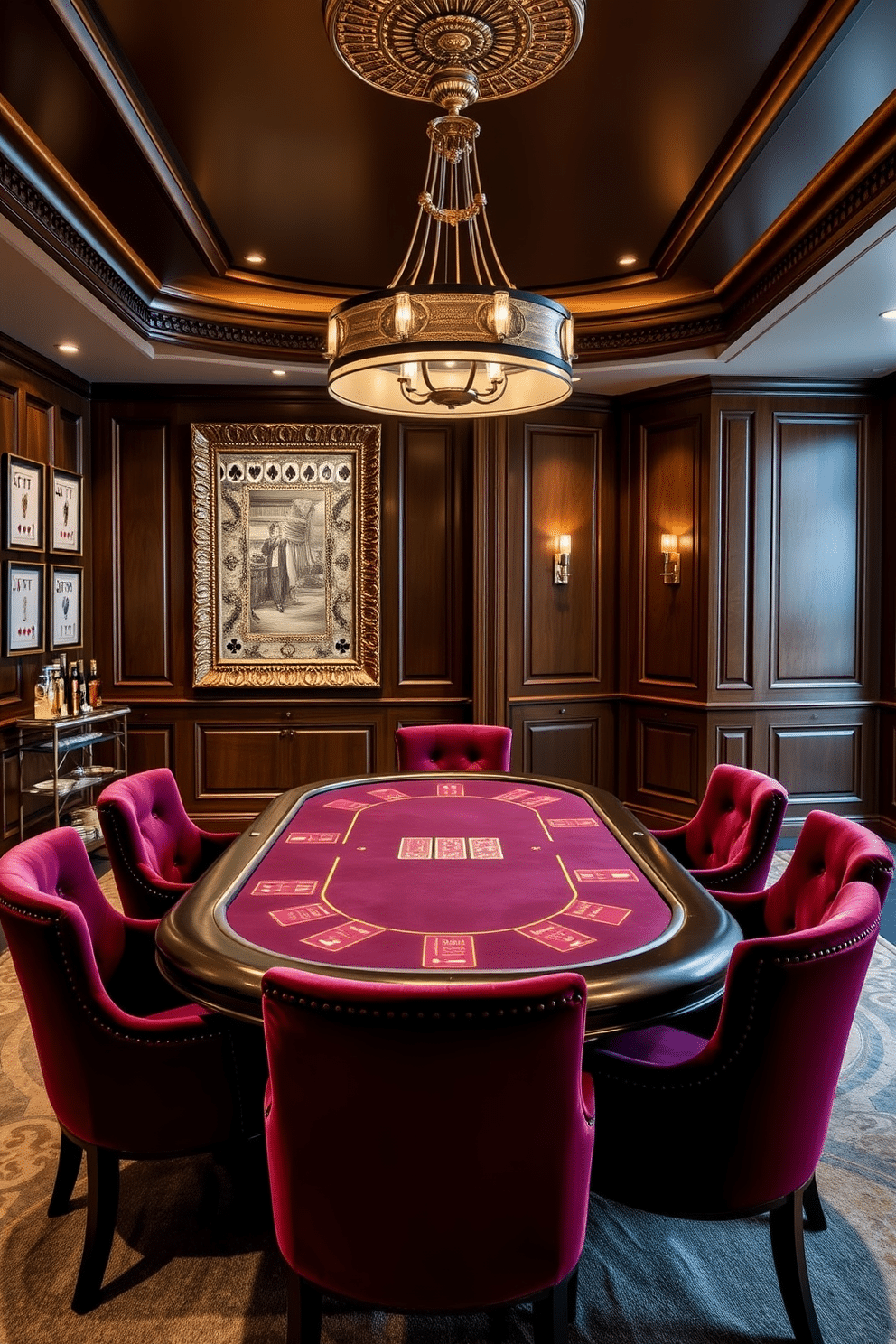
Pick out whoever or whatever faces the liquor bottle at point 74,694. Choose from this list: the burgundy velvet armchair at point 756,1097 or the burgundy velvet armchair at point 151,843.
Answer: the burgundy velvet armchair at point 756,1097

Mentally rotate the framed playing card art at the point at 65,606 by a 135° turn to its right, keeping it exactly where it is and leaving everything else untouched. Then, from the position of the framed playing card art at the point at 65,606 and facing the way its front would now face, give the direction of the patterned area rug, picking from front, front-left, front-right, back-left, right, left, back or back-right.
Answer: left

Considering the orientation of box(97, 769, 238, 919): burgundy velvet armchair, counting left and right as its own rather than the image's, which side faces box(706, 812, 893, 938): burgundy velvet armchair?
front

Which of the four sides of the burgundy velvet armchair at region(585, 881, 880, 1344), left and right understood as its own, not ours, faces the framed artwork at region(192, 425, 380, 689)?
front

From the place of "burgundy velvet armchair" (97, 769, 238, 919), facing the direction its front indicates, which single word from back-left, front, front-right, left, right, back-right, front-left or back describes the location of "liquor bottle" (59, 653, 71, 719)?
back-left

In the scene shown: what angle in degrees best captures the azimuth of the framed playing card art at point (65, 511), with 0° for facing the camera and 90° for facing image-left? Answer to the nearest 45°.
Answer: approximately 315°

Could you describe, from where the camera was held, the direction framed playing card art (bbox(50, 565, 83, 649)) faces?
facing the viewer and to the right of the viewer

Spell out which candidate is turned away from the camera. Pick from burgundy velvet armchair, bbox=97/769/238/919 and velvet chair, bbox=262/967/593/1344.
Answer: the velvet chair

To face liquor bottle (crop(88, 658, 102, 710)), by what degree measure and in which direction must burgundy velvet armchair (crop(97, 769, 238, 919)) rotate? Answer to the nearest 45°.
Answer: approximately 135° to its left

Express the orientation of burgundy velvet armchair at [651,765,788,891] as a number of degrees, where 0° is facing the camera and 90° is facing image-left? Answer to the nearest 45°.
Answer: approximately 45°
